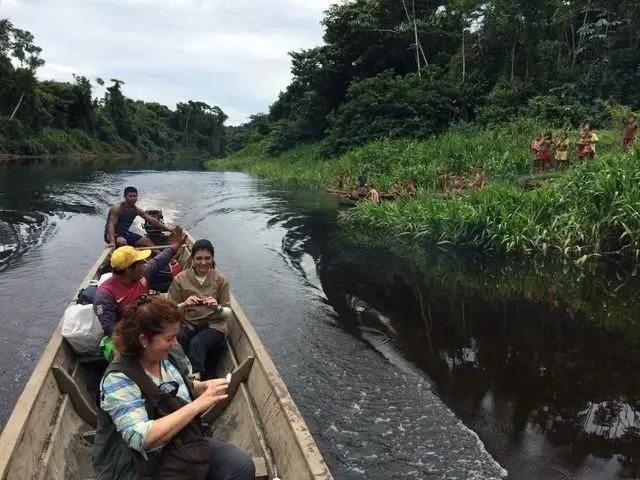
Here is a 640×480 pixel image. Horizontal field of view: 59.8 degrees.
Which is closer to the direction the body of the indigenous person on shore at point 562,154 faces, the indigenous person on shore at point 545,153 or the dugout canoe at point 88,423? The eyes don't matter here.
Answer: the dugout canoe

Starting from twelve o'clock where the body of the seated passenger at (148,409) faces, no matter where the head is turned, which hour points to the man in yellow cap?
The man in yellow cap is roughly at 7 o'clock from the seated passenger.

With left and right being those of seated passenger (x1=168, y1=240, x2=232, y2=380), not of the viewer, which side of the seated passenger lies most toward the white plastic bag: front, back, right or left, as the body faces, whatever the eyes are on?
right

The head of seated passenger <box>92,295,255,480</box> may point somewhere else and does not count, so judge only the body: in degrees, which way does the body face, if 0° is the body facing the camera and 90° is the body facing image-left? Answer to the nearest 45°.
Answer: approximately 315°

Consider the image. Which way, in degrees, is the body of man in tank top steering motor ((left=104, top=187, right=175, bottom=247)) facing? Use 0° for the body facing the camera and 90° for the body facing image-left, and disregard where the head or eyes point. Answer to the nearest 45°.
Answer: approximately 315°

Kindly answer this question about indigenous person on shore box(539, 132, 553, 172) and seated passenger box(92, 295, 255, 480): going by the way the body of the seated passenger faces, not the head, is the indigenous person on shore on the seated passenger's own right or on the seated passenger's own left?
on the seated passenger's own left

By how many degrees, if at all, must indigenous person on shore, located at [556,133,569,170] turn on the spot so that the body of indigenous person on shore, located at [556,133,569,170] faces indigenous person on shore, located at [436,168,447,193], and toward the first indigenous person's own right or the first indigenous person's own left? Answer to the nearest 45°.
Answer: approximately 45° to the first indigenous person's own right
